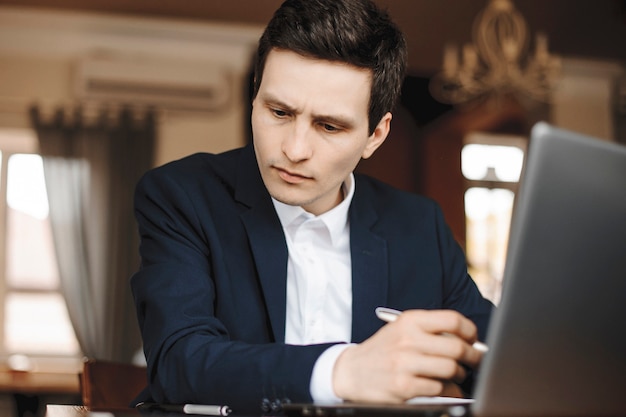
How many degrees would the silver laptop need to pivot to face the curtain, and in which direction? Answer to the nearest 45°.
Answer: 0° — it already faces it

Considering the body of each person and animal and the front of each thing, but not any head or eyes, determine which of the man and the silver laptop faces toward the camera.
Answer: the man

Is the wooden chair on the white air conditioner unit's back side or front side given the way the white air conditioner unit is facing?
on the front side

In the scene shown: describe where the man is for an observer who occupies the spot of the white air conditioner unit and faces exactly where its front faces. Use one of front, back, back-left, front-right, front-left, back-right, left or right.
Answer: front

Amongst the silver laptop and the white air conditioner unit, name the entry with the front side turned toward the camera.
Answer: the white air conditioner unit

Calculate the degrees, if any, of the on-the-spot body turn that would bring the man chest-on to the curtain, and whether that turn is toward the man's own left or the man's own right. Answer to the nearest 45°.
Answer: approximately 180°

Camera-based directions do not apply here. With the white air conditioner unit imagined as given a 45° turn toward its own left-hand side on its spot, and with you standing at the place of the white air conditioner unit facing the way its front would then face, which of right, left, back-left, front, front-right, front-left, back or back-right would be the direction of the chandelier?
front

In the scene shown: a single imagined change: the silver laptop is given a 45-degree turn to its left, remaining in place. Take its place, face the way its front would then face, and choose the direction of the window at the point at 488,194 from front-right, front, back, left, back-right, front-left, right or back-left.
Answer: right

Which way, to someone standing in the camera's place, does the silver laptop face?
facing away from the viewer and to the left of the viewer

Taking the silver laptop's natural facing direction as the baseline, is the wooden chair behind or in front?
in front

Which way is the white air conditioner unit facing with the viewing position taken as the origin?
facing the viewer

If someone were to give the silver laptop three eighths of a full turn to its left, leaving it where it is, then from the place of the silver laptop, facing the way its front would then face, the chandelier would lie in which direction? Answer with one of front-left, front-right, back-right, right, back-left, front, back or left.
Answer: back

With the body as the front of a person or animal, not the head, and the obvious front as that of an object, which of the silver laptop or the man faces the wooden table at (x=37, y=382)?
the silver laptop

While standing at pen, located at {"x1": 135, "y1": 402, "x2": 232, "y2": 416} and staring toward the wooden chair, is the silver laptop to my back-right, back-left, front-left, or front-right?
back-right

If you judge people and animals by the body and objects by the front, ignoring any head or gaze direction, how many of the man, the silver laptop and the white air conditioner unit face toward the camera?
2

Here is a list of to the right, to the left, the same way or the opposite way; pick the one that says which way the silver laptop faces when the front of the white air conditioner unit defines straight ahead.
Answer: the opposite way

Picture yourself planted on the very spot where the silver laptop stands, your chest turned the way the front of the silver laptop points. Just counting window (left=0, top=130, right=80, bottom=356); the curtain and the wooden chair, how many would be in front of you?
3

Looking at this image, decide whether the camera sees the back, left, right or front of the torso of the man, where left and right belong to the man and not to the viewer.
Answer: front
